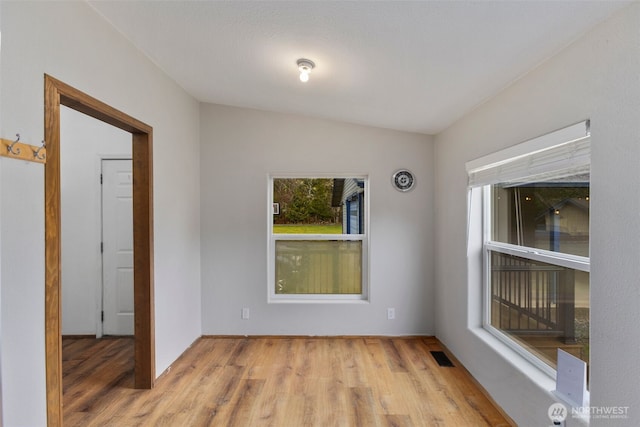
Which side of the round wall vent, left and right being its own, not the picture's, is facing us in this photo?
front

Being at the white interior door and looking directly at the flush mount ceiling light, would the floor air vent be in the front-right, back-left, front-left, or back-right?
front-left

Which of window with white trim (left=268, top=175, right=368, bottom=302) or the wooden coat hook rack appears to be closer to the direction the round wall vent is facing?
the wooden coat hook rack

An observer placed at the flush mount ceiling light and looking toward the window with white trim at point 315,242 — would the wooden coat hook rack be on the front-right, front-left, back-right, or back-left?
back-left

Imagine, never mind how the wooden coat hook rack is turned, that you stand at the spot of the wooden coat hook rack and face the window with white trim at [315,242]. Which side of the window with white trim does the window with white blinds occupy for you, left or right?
right

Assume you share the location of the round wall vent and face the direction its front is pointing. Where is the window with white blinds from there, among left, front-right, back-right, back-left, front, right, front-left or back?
front-left

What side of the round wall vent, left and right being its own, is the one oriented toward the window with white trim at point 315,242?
right

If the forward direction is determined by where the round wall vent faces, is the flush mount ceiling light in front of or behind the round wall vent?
in front

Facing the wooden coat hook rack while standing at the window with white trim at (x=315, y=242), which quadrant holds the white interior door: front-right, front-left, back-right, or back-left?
front-right

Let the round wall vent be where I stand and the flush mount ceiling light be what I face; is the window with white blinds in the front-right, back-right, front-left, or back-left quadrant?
front-left

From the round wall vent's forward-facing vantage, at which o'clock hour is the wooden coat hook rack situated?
The wooden coat hook rack is roughly at 1 o'clock from the round wall vent.

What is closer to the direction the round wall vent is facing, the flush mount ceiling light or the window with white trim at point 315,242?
the flush mount ceiling light
